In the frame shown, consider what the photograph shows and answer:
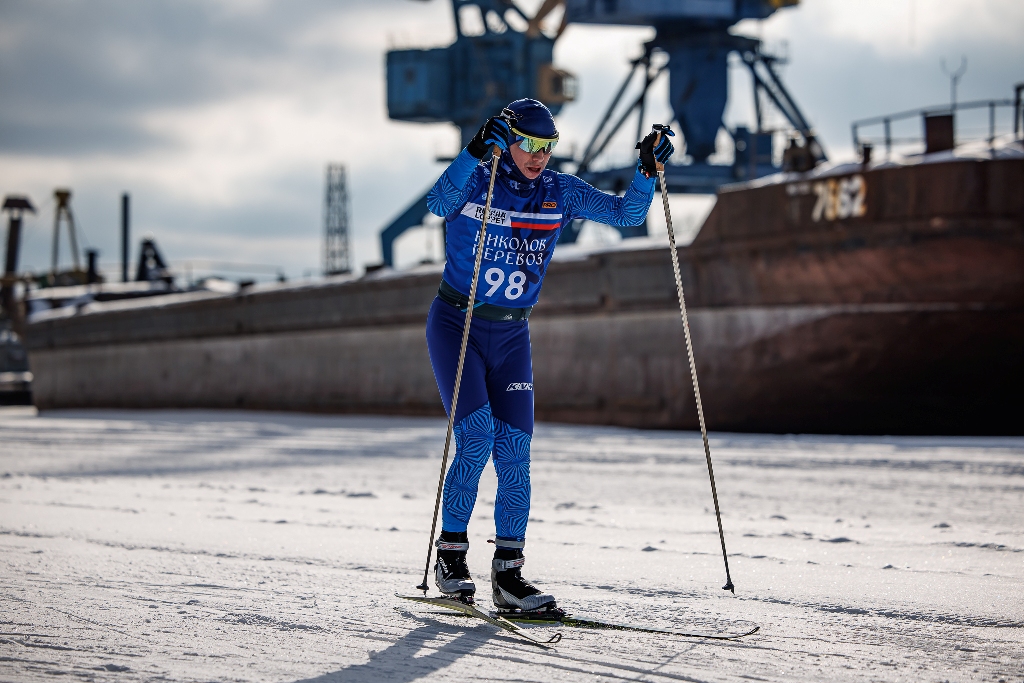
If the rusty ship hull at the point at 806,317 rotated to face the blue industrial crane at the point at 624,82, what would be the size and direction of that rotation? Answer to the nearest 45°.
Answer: approximately 135° to its left

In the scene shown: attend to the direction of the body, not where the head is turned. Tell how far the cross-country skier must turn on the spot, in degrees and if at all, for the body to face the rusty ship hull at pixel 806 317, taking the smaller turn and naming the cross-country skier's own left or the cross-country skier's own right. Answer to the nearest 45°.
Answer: approximately 135° to the cross-country skier's own left

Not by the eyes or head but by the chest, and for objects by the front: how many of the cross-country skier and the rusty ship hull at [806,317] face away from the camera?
0

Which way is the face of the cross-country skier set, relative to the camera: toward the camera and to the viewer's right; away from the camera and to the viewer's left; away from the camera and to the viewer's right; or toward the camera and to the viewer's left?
toward the camera and to the viewer's right

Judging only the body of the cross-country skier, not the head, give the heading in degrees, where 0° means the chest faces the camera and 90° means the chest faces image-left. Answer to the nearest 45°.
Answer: approximately 315°

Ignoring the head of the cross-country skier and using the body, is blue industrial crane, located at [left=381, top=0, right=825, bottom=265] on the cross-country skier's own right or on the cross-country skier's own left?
on the cross-country skier's own left

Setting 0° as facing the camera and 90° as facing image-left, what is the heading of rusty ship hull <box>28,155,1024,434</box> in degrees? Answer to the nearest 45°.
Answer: approximately 315°

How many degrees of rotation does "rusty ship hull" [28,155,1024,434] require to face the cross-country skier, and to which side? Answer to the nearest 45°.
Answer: approximately 45° to its right
